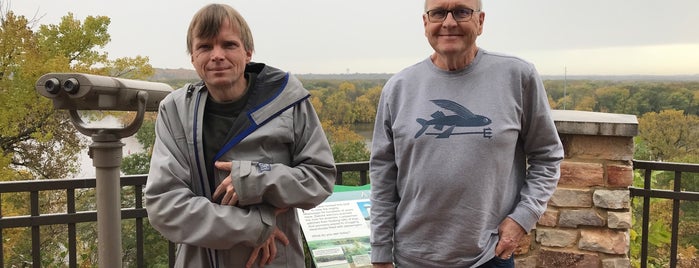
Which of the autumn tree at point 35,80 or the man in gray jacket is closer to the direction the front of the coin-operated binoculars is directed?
the autumn tree

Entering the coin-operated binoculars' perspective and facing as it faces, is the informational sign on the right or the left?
on its right

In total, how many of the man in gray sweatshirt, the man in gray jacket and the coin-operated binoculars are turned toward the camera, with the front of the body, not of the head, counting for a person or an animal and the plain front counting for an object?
2

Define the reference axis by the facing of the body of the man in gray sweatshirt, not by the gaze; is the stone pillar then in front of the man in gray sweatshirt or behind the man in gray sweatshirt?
behind

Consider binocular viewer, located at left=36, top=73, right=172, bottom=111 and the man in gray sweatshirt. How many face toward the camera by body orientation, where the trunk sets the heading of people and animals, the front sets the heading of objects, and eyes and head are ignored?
1

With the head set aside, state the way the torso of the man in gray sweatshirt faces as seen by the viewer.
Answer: toward the camera
